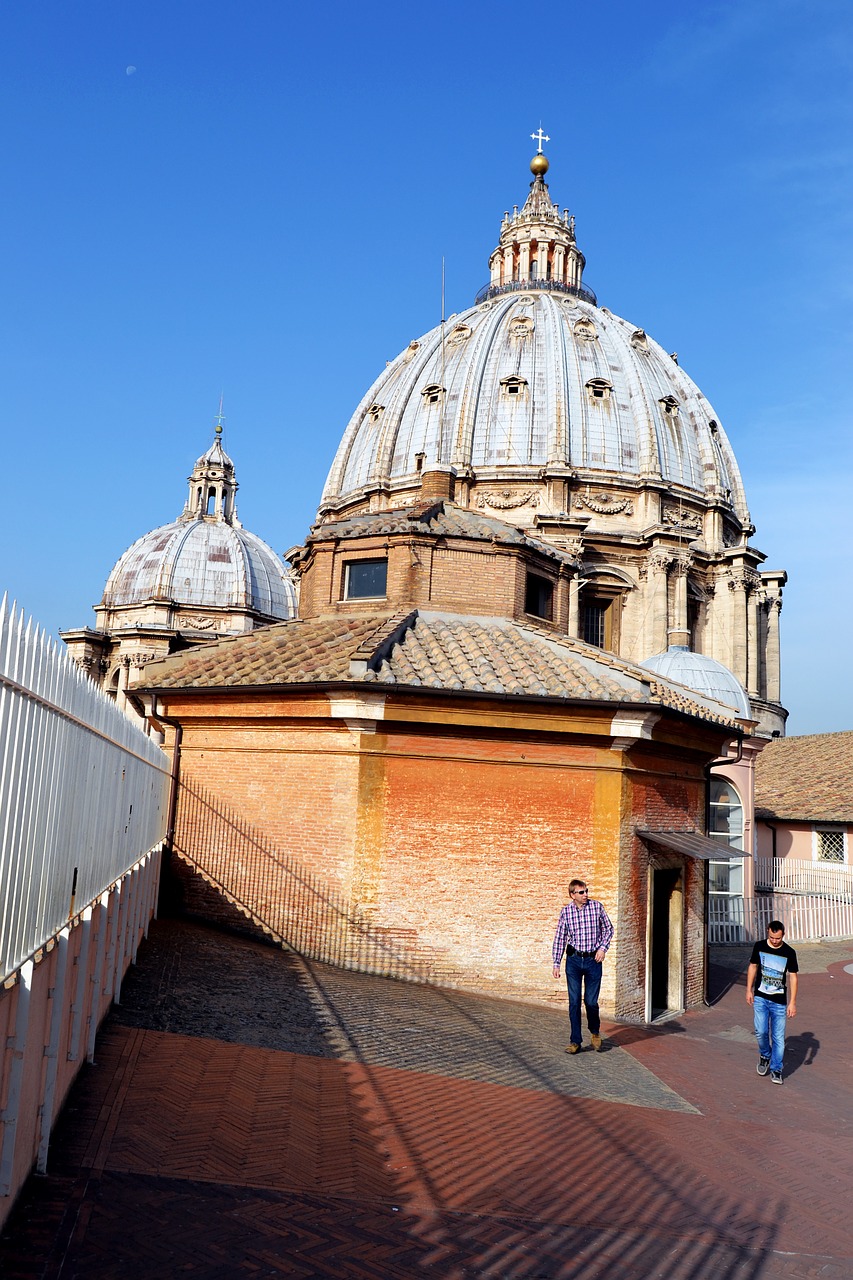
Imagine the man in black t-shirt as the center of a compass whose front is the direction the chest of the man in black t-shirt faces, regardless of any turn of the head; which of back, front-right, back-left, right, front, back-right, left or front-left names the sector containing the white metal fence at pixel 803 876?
back

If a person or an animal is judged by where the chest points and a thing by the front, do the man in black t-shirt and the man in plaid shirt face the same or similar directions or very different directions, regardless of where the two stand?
same or similar directions

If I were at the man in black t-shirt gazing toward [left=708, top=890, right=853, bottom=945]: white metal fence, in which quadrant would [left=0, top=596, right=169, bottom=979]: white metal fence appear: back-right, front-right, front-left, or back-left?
back-left

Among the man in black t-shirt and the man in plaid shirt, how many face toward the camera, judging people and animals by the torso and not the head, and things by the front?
2

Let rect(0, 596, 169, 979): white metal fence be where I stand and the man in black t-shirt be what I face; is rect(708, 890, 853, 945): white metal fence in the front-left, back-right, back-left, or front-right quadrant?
front-left

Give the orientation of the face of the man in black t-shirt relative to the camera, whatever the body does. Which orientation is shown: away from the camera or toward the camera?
toward the camera

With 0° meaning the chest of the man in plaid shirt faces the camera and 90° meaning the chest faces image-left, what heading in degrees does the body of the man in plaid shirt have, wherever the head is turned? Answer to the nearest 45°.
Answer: approximately 0°

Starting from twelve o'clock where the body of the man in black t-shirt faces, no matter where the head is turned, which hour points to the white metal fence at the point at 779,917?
The white metal fence is roughly at 6 o'clock from the man in black t-shirt.

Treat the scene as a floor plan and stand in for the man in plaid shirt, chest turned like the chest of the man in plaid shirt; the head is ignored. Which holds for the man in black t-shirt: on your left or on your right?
on your left

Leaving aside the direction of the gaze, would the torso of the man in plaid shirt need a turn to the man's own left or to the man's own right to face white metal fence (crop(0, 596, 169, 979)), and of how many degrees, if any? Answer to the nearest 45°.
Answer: approximately 45° to the man's own right

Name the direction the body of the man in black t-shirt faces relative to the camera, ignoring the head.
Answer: toward the camera
